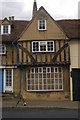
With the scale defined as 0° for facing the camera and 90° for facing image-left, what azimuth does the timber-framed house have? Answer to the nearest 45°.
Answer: approximately 0°
